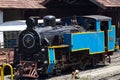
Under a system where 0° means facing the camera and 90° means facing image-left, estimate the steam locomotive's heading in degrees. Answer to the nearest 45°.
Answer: approximately 45°
